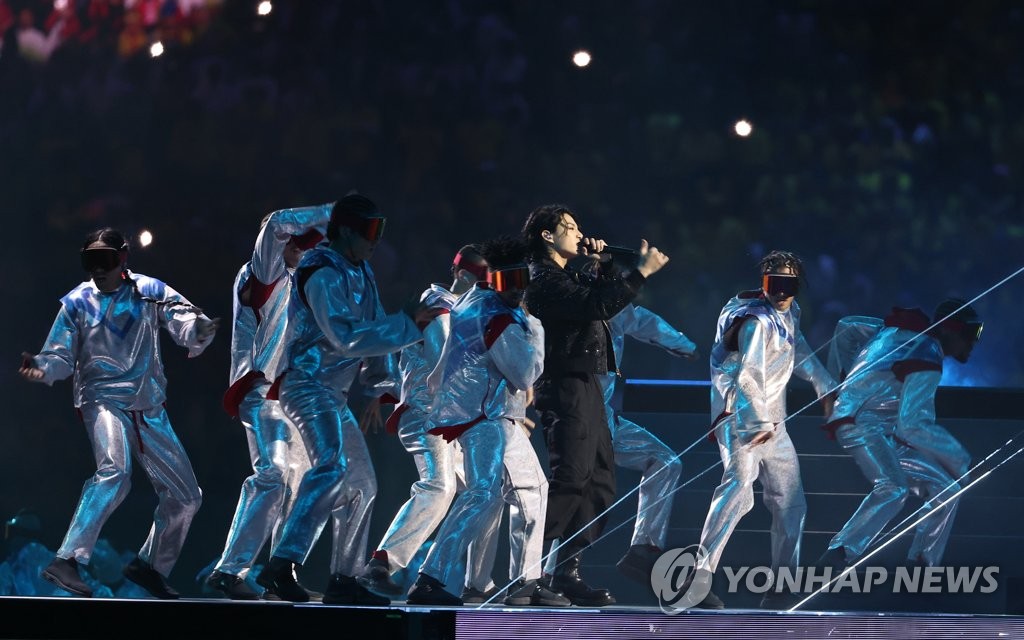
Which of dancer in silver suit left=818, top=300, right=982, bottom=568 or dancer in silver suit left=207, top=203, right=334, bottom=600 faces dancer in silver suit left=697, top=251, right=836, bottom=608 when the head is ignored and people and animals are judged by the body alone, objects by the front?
dancer in silver suit left=207, top=203, right=334, bottom=600

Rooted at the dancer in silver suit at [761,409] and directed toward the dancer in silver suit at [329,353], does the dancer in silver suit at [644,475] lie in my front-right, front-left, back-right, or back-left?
front-right

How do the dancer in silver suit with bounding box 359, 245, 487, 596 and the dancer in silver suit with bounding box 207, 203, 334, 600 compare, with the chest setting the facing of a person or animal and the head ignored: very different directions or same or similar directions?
same or similar directions

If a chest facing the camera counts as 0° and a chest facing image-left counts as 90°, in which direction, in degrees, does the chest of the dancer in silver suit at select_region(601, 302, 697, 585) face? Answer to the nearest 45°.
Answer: approximately 270°

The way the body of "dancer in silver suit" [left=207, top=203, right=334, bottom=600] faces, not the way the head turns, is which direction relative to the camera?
to the viewer's right

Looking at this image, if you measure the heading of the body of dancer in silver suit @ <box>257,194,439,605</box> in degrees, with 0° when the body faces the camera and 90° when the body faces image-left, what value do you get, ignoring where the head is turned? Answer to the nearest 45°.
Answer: approximately 270°

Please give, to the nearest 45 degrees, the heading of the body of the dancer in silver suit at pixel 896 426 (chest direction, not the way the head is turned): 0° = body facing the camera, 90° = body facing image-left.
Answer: approximately 270°

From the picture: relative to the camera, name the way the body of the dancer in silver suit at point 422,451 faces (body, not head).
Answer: to the viewer's right

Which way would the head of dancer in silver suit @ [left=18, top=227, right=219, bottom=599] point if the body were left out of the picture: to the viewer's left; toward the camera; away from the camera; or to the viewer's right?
toward the camera

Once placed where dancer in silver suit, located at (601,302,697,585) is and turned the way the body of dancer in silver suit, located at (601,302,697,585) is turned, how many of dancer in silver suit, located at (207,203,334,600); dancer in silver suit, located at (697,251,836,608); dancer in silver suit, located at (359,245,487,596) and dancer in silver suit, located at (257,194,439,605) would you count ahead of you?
1

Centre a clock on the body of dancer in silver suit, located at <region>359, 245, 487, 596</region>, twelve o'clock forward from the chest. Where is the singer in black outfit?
The singer in black outfit is roughly at 1 o'clock from the dancer in silver suit.

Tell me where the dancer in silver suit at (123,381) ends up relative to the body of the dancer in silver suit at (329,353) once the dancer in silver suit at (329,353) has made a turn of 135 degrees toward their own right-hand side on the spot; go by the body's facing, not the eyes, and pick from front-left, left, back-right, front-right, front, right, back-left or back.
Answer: right
